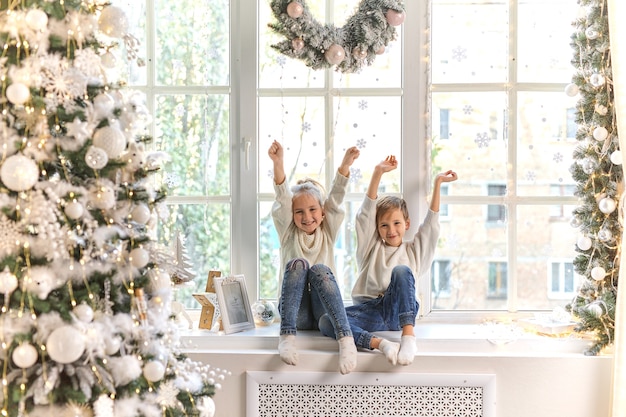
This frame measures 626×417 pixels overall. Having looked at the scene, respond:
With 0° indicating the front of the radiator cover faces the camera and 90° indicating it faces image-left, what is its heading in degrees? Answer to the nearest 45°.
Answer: approximately 0°

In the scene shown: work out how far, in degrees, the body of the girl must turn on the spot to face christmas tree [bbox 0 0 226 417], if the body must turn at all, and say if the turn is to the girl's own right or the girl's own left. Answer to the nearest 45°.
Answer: approximately 45° to the girl's own right

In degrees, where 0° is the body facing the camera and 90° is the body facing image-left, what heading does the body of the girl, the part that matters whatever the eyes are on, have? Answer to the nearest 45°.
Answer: approximately 0°

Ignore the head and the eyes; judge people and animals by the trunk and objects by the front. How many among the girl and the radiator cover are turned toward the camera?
2

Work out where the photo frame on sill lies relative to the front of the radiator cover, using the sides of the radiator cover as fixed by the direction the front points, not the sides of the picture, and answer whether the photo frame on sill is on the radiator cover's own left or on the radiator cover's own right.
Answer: on the radiator cover's own right

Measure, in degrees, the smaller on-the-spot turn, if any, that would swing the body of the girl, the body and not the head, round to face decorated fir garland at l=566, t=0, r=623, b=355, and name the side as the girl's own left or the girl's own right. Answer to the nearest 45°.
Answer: approximately 90° to the girl's own left
